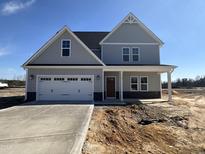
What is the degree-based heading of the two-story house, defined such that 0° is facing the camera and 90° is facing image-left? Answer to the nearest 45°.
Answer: approximately 0°

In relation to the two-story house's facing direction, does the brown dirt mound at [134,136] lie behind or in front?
in front
